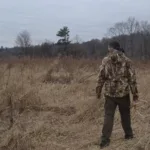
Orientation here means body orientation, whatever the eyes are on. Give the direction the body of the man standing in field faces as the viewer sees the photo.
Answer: away from the camera
